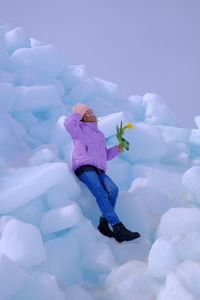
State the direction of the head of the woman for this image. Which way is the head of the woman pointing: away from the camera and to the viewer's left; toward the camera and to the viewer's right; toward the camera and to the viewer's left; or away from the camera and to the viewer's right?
toward the camera and to the viewer's right

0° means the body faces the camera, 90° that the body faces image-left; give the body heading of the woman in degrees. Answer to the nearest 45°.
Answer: approximately 315°
